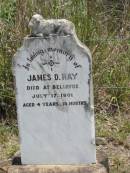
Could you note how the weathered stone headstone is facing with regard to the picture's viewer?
facing the viewer
